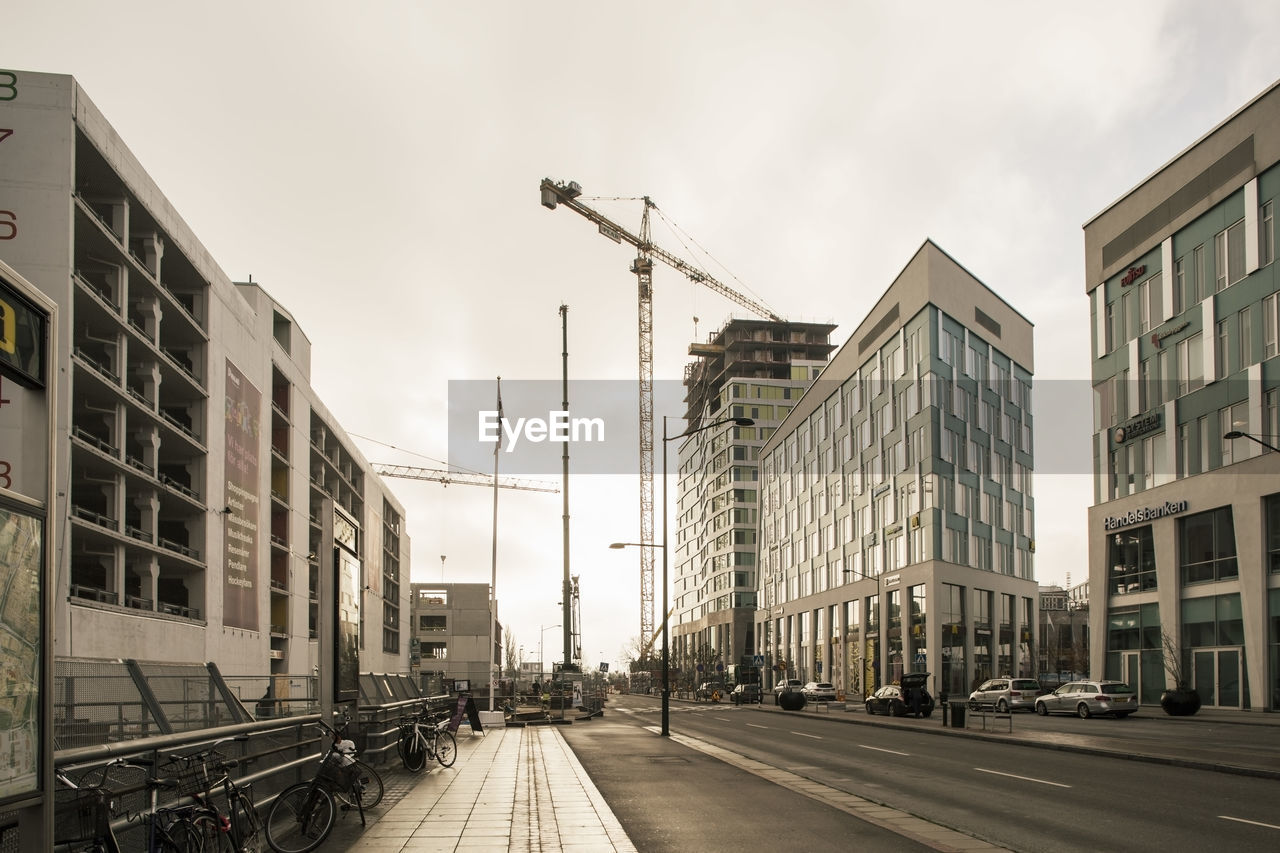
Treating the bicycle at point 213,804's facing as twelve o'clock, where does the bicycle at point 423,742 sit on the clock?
the bicycle at point 423,742 is roughly at 5 o'clock from the bicycle at point 213,804.

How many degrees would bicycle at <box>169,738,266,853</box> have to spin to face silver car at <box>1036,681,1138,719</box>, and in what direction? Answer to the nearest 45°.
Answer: approximately 180°

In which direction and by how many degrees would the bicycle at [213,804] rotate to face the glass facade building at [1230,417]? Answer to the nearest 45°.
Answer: approximately 180°

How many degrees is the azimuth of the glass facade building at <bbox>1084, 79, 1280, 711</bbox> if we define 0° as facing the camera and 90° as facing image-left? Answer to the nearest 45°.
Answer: approximately 45°

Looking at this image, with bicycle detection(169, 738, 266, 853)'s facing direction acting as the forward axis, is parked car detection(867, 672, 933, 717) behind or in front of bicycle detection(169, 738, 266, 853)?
behind

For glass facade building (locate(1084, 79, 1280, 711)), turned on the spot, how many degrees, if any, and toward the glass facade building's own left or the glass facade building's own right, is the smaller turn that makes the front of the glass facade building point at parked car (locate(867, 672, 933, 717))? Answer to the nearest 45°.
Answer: approximately 45° to the glass facade building's own right

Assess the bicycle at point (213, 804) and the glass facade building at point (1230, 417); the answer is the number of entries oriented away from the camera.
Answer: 0

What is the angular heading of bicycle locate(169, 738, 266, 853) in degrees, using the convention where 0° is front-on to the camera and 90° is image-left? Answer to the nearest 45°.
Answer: approximately 45°
